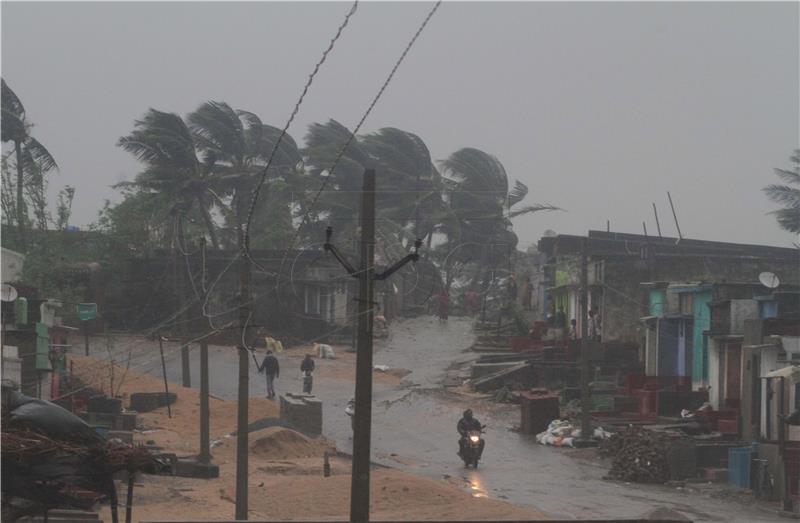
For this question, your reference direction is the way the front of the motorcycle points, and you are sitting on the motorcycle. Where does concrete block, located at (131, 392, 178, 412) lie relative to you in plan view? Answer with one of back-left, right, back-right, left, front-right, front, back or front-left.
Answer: back-right

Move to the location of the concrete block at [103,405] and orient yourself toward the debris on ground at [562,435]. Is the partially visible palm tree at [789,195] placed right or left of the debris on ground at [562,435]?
left

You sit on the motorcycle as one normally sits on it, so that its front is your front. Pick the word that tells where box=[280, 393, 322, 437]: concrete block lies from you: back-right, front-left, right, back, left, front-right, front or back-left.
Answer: back-right

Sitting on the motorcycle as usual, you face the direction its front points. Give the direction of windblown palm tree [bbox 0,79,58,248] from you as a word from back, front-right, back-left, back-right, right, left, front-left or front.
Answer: back-right
